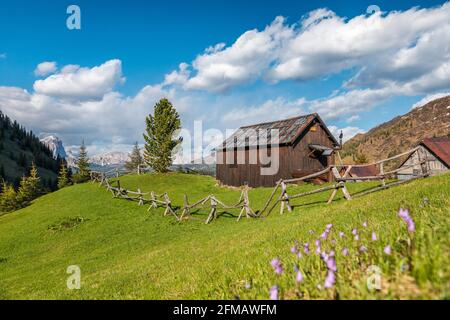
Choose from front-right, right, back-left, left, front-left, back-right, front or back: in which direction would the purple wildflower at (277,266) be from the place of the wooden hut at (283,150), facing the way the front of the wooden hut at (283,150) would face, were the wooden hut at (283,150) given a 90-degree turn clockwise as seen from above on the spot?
front-left

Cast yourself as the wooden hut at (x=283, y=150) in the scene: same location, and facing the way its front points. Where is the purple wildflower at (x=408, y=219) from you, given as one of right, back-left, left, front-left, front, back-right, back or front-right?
front-right

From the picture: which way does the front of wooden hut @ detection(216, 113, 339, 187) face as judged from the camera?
facing the viewer and to the right of the viewer
